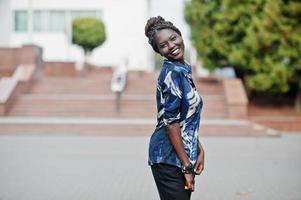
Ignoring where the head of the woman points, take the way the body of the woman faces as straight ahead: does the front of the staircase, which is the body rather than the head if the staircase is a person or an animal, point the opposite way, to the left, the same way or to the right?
to the right

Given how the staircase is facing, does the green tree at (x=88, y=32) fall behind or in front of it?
behind

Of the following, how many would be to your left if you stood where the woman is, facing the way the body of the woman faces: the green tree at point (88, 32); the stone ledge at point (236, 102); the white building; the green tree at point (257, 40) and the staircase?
5

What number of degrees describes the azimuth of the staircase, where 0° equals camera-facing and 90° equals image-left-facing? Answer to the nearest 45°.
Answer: approximately 0°

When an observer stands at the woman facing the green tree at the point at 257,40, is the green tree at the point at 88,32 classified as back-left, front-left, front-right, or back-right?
front-left

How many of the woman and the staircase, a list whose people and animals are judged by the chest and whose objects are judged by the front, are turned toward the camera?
1

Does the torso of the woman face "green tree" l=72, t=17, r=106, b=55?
no

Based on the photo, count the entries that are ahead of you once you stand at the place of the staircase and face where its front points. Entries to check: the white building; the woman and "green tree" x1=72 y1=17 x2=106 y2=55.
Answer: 1

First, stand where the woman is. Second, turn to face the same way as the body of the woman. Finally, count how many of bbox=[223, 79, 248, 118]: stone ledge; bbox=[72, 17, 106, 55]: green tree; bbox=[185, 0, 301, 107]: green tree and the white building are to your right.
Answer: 0

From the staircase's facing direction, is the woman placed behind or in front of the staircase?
in front

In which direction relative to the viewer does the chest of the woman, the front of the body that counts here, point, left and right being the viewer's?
facing to the right of the viewer

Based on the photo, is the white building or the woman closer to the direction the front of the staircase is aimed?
the woman

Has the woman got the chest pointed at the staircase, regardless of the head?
no

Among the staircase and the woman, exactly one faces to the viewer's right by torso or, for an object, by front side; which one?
the woman

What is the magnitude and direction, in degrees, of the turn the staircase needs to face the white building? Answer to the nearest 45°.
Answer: approximately 180°

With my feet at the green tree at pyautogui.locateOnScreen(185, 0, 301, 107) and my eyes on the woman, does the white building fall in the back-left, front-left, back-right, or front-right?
back-right

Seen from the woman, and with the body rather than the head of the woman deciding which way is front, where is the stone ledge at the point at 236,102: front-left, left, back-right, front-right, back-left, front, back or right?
left
